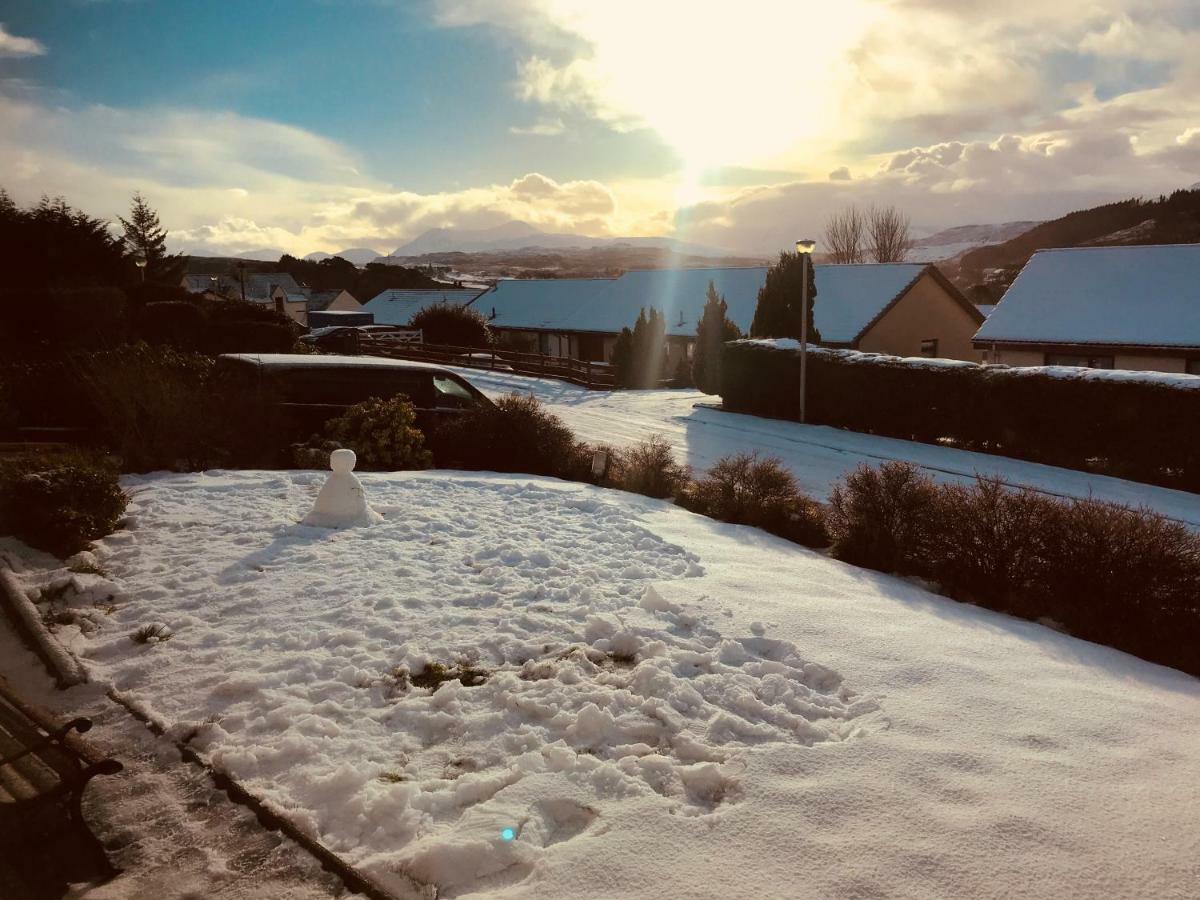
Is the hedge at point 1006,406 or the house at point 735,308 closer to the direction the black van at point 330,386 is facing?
the hedge

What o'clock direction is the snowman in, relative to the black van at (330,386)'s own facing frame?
The snowman is roughly at 3 o'clock from the black van.

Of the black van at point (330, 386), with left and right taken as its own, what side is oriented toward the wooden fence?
left

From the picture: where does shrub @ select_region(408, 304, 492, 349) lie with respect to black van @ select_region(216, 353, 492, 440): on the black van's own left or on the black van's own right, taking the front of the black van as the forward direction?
on the black van's own left

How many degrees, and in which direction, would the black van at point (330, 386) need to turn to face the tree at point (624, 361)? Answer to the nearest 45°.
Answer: approximately 45° to its left

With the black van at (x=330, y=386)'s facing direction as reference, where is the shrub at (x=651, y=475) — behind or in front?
in front

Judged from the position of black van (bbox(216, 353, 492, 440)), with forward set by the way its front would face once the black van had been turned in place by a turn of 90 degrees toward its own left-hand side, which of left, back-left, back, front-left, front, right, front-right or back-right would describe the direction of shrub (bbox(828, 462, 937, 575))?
back-right

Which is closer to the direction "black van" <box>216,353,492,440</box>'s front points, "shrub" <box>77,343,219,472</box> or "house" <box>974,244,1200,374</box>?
the house

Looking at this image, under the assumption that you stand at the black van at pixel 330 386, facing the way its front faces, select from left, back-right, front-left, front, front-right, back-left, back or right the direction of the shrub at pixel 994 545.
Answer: front-right

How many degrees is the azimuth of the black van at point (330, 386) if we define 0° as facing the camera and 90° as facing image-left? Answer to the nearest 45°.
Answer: approximately 270°

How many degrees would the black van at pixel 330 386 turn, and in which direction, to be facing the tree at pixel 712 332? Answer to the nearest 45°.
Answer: approximately 45° to its left

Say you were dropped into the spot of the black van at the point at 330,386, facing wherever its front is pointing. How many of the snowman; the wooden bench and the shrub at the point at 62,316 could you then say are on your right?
2

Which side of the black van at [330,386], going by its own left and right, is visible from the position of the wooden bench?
right
